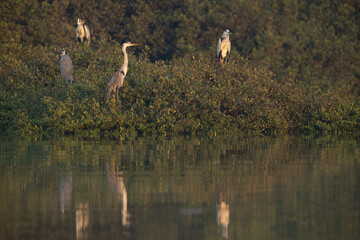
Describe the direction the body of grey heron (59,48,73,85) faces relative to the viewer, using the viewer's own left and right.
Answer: facing away from the viewer and to the left of the viewer
